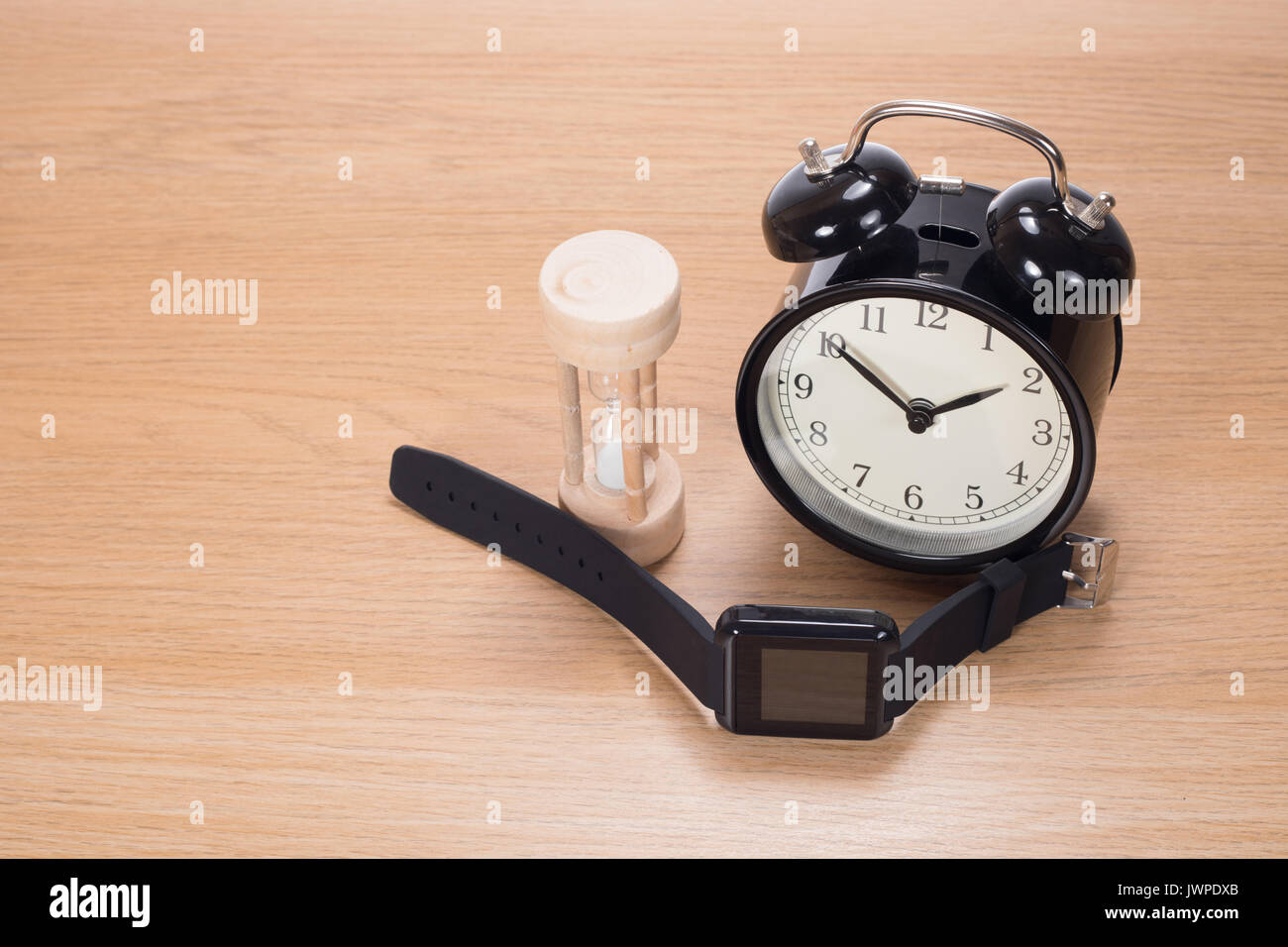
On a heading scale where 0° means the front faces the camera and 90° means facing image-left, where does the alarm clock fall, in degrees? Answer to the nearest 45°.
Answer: approximately 0°
